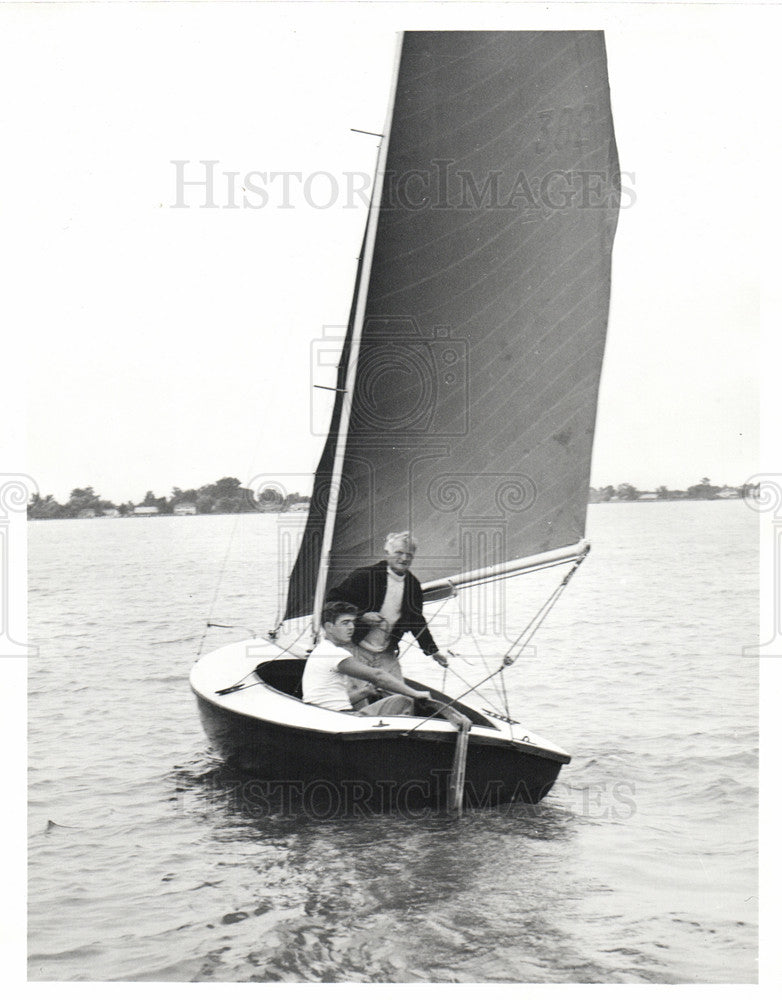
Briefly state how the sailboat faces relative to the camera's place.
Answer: facing away from the viewer and to the left of the viewer

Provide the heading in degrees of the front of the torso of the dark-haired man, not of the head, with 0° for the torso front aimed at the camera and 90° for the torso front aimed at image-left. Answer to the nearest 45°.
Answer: approximately 270°
